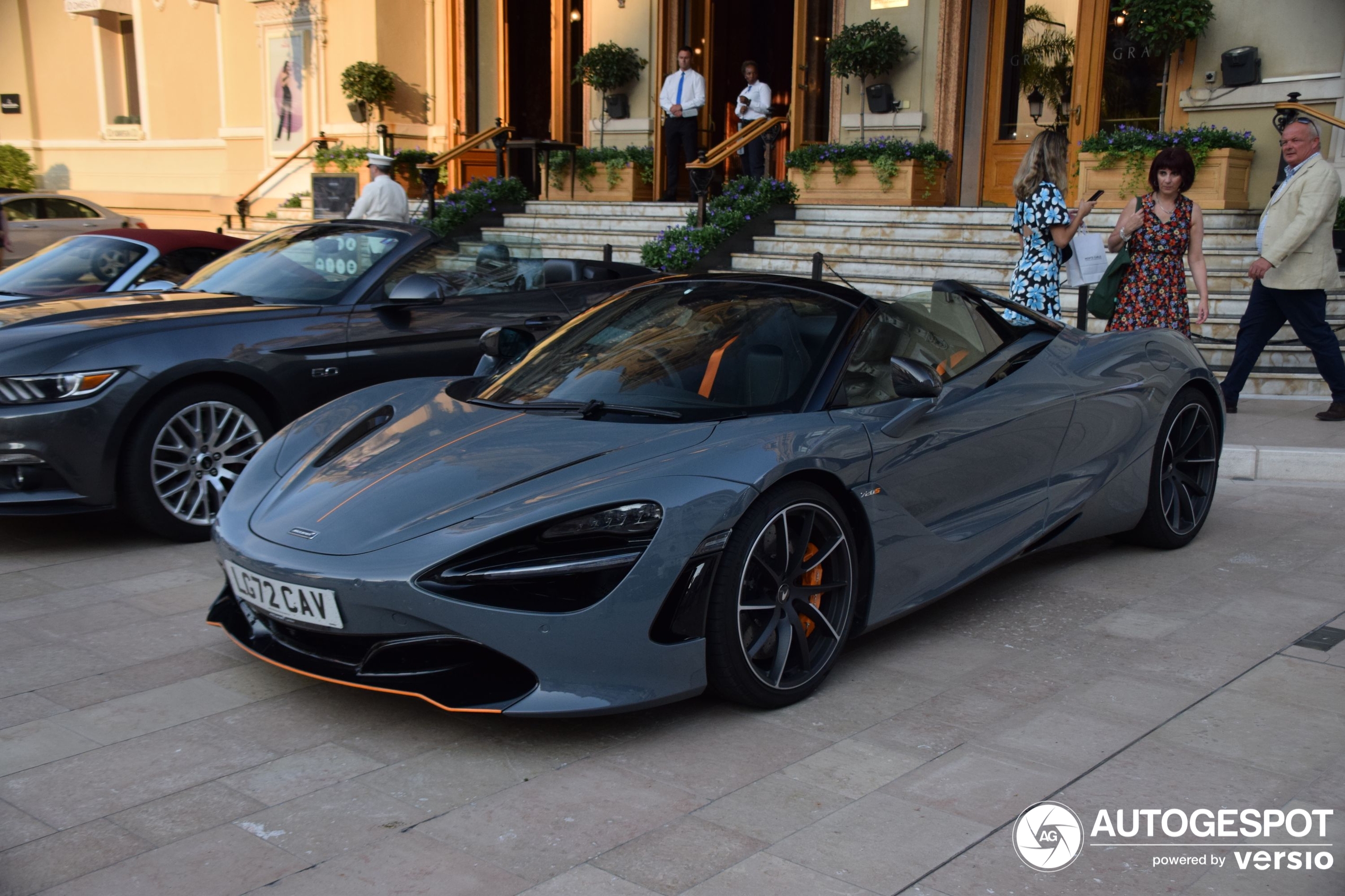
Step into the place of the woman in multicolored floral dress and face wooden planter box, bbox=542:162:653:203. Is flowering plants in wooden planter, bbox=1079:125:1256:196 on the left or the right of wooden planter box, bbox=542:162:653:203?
right

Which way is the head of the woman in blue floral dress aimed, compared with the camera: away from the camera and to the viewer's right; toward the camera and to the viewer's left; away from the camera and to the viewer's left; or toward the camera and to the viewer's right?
away from the camera and to the viewer's right

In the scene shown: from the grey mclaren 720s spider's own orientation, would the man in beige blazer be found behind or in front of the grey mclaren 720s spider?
behind

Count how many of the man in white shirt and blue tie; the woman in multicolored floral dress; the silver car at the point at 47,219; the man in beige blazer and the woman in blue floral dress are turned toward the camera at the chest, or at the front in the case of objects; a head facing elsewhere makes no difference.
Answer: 2

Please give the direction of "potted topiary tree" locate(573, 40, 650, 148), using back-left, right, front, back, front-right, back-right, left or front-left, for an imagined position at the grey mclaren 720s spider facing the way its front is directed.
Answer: back-right

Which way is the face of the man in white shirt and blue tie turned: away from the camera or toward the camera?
toward the camera

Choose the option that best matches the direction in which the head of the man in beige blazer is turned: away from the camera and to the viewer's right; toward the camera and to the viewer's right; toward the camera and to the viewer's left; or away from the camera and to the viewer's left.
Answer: toward the camera and to the viewer's left

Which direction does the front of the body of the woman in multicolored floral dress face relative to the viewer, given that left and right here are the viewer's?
facing the viewer

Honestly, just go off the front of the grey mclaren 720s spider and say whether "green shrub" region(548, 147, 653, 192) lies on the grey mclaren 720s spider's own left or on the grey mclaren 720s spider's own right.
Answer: on the grey mclaren 720s spider's own right

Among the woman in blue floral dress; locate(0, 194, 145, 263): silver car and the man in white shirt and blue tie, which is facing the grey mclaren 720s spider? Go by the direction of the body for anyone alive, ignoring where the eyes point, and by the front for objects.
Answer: the man in white shirt and blue tie

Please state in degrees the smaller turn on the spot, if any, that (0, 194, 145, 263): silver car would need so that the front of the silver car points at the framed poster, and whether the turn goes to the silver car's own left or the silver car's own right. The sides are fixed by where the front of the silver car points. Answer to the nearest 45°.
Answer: approximately 135° to the silver car's own right

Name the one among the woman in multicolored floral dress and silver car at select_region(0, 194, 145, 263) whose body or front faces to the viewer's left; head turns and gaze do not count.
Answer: the silver car

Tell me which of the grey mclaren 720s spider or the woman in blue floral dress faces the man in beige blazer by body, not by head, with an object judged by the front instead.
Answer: the woman in blue floral dress

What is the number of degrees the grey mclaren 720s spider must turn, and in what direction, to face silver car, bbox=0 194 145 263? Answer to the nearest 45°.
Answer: approximately 90° to its right

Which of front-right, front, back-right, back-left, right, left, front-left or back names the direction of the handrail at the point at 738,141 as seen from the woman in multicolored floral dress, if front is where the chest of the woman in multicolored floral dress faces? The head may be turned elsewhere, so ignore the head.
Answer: back-right

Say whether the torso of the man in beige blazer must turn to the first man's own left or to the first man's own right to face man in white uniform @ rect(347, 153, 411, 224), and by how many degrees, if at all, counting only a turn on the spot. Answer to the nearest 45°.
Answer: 0° — they already face them

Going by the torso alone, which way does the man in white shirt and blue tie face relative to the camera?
toward the camera

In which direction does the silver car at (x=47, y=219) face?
to the viewer's left

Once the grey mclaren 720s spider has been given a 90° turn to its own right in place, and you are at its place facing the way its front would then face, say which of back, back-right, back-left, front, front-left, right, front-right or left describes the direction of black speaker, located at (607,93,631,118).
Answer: front-right

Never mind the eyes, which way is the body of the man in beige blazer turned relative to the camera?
to the viewer's left
